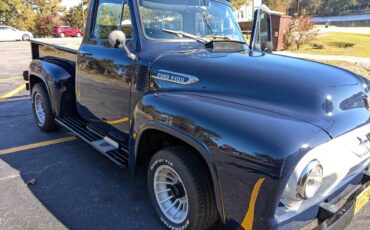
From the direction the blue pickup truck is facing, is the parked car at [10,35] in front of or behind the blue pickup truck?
behind

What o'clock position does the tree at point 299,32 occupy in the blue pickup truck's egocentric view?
The tree is roughly at 8 o'clock from the blue pickup truck.

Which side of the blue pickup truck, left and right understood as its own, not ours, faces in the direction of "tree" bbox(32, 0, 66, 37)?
back

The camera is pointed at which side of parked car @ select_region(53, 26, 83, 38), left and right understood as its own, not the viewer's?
right

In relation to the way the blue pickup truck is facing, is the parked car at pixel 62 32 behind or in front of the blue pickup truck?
behind

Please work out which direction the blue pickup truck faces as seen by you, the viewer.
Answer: facing the viewer and to the right of the viewer
